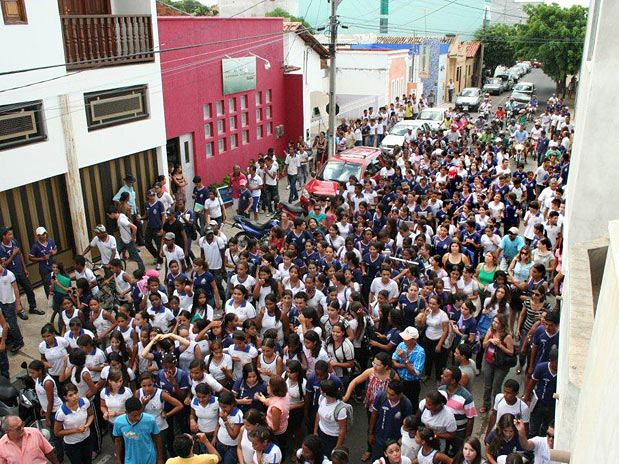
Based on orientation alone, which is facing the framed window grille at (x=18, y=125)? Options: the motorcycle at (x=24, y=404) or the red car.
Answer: the red car

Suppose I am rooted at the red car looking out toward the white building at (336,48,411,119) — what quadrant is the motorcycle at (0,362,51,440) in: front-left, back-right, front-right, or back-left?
back-left

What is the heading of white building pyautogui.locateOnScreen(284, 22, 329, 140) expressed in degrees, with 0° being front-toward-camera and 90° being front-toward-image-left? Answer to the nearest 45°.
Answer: approximately 315°

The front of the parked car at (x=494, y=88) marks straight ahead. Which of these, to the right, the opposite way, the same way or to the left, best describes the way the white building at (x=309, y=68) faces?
to the left

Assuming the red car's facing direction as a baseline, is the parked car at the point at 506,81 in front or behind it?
behind

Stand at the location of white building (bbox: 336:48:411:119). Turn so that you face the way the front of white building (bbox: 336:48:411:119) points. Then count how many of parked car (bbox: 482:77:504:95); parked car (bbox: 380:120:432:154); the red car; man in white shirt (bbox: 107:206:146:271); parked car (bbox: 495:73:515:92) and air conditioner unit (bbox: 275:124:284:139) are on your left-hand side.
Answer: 2

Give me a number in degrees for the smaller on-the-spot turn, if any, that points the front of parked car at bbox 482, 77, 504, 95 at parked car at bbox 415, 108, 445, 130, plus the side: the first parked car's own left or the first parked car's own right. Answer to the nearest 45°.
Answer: approximately 45° to the first parked car's own left

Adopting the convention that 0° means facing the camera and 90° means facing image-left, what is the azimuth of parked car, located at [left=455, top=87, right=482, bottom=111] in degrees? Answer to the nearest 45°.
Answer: approximately 45°

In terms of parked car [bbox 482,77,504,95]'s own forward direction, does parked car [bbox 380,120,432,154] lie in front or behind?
in front

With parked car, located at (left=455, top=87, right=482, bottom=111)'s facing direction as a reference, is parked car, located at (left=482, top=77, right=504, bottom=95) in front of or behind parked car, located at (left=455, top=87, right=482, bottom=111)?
behind

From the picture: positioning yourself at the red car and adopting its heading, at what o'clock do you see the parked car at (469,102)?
The parked car is roughly at 5 o'clock from the red car.

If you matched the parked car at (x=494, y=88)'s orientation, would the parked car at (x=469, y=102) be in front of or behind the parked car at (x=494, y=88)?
in front

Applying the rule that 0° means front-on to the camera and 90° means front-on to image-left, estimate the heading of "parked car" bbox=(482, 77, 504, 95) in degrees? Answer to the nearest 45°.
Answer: approximately 45°

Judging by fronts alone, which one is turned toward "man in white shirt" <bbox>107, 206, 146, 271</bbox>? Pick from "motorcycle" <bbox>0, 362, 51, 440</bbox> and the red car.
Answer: the red car

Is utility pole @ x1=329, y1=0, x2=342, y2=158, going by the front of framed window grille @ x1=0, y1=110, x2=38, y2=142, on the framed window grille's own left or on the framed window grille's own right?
on the framed window grille's own left
